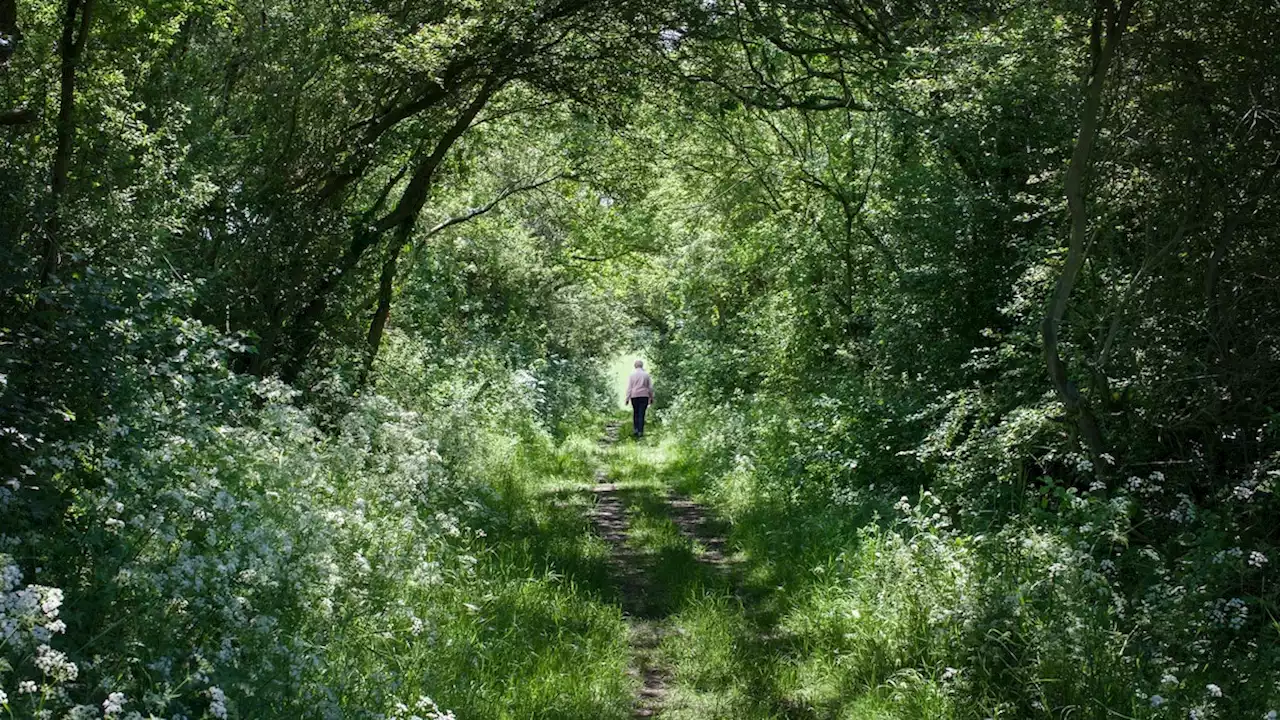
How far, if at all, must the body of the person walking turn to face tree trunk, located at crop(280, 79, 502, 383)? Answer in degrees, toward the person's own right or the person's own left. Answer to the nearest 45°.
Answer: approximately 180°

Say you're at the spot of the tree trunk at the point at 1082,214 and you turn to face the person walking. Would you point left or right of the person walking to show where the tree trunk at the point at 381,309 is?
left

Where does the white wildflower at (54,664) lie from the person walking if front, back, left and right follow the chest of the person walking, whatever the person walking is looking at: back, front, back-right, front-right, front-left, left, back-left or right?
back

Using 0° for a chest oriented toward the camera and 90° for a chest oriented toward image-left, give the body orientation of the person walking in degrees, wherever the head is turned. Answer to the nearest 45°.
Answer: approximately 180°

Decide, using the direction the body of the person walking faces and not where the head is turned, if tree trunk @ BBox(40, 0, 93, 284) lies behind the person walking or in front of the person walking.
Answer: behind

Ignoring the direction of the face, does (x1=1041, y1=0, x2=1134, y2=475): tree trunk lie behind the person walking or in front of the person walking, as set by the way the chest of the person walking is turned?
behind

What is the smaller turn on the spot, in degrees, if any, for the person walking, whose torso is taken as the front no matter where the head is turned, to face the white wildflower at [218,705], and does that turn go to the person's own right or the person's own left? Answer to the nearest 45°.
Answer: approximately 180°

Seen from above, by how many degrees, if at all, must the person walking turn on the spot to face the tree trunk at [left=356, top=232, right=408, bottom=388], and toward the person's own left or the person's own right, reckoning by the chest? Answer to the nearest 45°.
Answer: approximately 180°

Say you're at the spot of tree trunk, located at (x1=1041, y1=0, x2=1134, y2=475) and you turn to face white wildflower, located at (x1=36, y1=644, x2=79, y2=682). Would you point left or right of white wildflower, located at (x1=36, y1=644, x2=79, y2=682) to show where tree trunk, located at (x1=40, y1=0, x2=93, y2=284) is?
right
